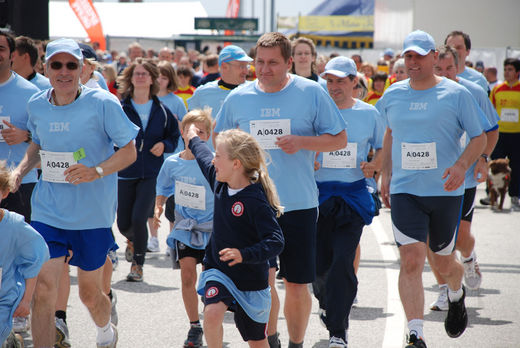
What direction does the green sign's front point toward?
toward the camera

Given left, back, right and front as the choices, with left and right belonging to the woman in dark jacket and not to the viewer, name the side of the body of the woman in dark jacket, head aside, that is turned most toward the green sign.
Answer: back

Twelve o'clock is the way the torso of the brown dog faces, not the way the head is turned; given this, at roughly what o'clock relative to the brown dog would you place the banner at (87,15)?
The banner is roughly at 4 o'clock from the brown dog.

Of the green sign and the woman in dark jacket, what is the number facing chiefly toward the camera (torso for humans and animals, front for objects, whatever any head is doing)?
2

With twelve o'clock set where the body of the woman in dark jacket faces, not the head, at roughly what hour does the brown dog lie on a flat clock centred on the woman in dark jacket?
The brown dog is roughly at 8 o'clock from the woman in dark jacket.

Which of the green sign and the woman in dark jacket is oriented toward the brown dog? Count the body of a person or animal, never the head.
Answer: the green sign

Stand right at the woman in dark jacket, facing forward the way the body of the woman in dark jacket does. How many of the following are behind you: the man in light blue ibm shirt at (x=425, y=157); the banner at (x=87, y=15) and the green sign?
2

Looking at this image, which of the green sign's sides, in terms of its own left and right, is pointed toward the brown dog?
front

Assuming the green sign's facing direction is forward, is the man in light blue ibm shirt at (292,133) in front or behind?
in front

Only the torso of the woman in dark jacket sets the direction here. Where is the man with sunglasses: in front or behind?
in front

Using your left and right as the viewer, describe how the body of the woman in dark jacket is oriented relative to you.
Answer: facing the viewer

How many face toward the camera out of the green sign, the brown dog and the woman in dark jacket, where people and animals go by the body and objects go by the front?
3

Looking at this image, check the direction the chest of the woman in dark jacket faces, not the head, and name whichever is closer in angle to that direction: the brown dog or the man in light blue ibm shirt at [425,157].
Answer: the man in light blue ibm shirt

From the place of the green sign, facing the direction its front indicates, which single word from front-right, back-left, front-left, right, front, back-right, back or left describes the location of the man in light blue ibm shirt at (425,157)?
front

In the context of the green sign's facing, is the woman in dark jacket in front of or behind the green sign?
in front

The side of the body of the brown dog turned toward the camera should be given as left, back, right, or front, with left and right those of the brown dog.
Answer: front

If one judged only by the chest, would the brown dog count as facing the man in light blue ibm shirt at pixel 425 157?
yes
